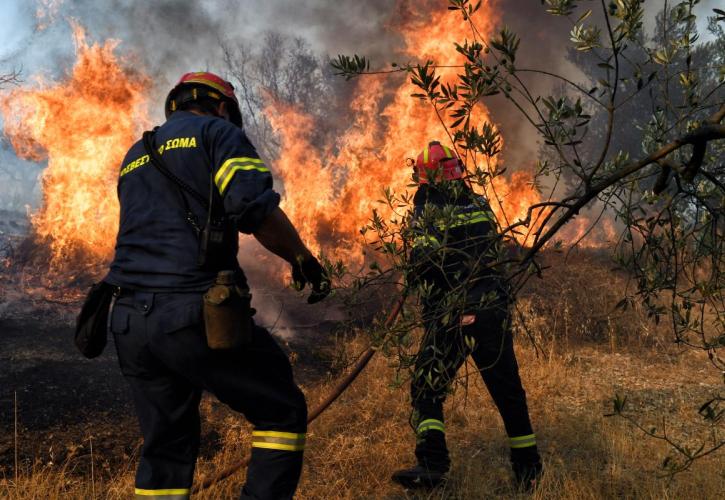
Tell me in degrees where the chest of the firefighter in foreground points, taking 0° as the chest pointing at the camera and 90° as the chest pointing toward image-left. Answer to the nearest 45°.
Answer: approximately 225°
